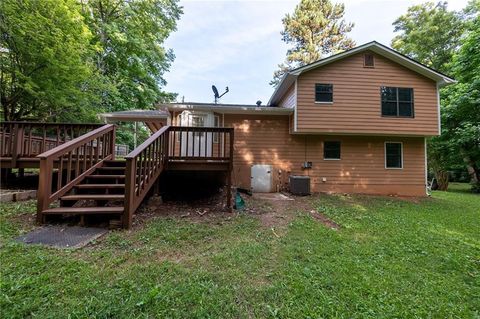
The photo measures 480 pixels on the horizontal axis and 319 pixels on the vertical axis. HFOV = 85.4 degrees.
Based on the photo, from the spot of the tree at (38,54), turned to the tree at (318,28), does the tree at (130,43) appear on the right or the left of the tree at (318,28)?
left

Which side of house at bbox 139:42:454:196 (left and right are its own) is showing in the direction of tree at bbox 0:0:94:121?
left

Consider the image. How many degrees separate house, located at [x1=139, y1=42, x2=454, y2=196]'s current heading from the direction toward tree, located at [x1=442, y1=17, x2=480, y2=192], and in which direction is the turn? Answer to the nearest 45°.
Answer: approximately 45° to its right

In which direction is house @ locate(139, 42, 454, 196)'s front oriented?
away from the camera

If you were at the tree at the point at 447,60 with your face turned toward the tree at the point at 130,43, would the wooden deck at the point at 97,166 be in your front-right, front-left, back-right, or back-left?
front-left

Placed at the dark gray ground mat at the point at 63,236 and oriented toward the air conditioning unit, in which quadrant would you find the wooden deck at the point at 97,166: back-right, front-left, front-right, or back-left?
front-left

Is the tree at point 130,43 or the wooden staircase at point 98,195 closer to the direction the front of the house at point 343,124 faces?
the tree

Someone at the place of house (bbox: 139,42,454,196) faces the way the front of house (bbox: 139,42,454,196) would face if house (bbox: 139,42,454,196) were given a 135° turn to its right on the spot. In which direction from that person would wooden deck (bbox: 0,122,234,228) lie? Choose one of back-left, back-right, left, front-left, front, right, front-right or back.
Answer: right

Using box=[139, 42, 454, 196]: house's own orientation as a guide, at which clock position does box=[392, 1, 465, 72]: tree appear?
The tree is roughly at 1 o'clock from the house.

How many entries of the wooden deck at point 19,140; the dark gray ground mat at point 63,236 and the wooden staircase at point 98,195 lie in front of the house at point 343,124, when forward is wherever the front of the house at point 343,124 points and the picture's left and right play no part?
0

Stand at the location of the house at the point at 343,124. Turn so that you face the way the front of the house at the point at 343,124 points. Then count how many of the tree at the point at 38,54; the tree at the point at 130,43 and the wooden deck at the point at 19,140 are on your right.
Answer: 0

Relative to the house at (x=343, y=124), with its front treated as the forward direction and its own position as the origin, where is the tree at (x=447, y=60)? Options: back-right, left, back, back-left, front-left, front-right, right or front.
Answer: front-right

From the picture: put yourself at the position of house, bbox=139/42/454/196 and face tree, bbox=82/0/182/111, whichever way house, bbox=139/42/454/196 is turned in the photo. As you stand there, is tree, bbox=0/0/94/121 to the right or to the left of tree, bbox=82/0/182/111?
left

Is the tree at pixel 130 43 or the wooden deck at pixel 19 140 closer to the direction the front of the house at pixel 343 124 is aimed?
the tree

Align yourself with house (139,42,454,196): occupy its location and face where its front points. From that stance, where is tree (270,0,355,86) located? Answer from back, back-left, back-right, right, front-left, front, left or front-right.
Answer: front

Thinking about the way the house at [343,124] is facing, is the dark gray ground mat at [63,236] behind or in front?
behind
